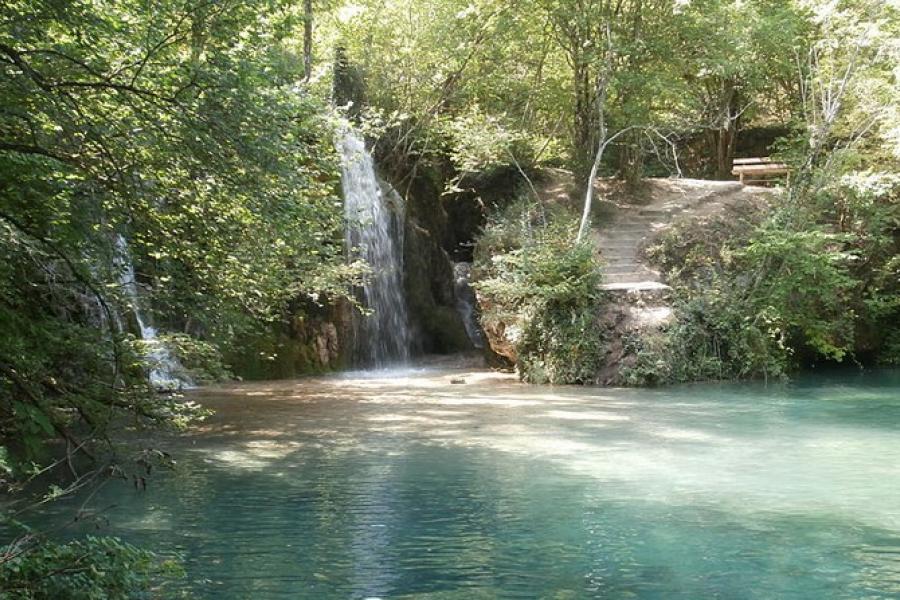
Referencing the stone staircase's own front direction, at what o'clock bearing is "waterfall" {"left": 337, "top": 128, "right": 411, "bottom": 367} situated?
The waterfall is roughly at 2 o'clock from the stone staircase.

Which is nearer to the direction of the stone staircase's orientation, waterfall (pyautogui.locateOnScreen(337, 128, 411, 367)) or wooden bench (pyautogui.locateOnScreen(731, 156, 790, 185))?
the waterfall

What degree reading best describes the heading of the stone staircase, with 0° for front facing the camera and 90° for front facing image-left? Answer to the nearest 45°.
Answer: approximately 0°

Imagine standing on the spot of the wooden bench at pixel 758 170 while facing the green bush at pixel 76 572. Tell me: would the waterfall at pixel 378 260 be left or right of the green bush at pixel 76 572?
right

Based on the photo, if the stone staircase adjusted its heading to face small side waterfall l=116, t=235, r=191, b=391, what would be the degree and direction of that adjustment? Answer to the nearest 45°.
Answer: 0° — it already faces it

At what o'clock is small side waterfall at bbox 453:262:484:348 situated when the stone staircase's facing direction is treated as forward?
The small side waterfall is roughly at 3 o'clock from the stone staircase.

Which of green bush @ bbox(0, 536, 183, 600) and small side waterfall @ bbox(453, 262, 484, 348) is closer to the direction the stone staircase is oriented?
the green bush

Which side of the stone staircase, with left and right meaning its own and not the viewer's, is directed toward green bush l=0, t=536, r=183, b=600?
front
